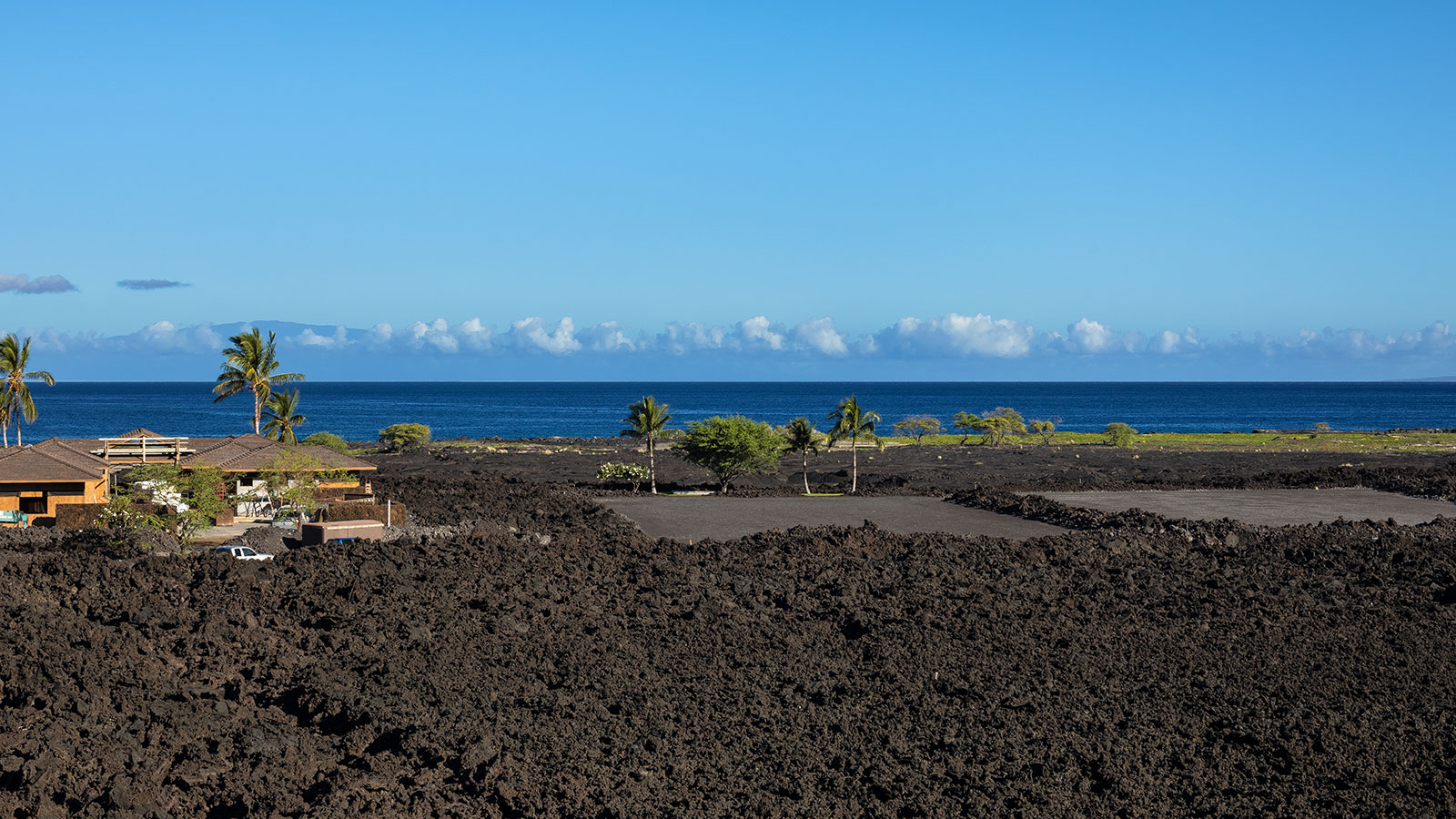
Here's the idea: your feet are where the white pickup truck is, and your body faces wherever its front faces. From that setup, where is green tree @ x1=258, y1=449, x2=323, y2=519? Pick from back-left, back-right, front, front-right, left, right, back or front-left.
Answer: left

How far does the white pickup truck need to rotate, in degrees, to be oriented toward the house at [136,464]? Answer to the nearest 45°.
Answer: approximately 90° to its left

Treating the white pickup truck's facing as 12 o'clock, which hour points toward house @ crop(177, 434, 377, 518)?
The house is roughly at 9 o'clock from the white pickup truck.

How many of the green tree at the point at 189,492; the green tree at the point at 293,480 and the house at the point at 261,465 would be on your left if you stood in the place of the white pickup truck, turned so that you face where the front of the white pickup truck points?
3

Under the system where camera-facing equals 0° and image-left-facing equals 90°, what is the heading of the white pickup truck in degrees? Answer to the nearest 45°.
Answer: approximately 270°

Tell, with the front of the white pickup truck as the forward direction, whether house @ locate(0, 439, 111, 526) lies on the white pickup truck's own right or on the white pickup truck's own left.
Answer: on the white pickup truck's own left
